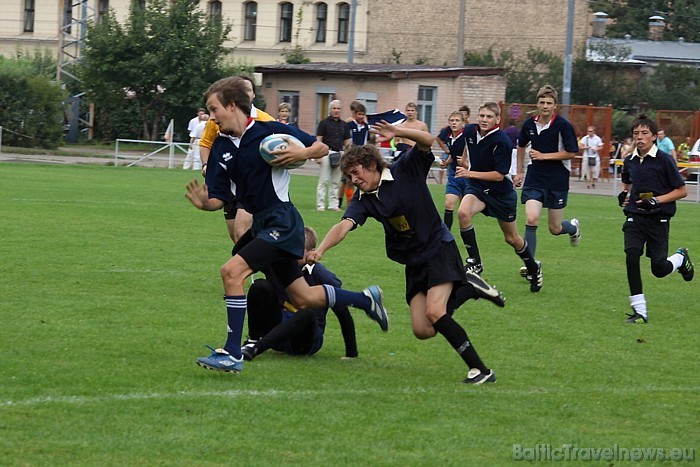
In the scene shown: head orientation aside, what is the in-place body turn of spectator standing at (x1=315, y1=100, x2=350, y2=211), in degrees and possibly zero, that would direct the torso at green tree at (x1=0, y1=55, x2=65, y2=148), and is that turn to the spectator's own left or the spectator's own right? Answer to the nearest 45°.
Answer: approximately 135° to the spectator's own right

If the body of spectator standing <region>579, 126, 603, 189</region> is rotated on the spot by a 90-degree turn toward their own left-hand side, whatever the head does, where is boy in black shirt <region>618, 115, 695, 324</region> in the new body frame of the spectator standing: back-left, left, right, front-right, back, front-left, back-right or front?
right

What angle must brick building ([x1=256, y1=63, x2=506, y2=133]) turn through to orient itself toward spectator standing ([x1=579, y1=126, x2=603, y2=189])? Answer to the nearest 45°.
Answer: approximately 45° to its left

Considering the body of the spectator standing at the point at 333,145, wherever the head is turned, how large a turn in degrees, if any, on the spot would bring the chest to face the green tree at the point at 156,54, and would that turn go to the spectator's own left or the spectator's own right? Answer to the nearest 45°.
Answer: approximately 180°

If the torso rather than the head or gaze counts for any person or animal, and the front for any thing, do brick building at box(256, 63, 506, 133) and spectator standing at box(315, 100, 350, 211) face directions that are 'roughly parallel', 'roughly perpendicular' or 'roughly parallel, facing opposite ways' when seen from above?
roughly parallel

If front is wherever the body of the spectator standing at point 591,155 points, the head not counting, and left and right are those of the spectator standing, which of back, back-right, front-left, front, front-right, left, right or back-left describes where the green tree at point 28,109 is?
right

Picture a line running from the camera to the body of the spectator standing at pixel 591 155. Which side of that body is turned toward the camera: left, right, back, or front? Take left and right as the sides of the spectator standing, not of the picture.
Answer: front

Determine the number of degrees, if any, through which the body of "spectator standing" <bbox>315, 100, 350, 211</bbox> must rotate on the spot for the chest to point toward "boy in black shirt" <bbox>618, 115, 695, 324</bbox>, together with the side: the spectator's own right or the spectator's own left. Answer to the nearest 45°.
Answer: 0° — they already face them

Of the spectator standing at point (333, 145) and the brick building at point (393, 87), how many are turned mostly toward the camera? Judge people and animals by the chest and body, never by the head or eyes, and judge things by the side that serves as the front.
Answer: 2

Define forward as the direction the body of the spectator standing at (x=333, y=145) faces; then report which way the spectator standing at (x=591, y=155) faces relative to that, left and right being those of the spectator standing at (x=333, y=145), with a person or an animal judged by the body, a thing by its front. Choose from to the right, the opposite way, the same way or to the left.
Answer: the same way

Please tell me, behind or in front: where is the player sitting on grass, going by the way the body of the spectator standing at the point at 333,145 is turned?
in front

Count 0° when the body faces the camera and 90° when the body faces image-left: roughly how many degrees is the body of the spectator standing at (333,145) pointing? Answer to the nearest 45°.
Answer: approximately 0°

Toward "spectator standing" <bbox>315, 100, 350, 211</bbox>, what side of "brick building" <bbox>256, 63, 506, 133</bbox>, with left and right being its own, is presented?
front

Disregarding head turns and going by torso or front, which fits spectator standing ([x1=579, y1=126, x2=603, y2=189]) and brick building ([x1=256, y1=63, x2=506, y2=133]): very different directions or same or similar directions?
same or similar directions

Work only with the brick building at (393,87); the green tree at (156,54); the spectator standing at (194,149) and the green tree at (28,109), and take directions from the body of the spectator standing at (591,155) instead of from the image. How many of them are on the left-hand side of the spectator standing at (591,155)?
0
